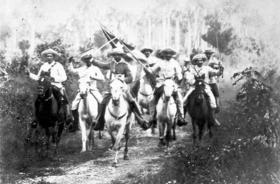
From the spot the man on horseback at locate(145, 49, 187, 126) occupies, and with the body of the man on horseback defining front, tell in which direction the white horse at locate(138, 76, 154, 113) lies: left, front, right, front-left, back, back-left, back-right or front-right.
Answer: back-right

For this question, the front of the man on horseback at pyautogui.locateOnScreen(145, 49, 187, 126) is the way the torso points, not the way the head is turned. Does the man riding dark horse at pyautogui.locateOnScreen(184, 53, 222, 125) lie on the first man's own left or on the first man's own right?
on the first man's own left

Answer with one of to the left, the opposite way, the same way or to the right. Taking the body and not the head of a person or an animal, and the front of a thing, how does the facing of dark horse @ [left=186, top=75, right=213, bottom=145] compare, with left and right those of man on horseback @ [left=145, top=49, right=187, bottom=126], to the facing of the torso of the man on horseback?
the same way

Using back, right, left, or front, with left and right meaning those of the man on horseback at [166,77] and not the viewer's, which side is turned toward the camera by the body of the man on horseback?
front

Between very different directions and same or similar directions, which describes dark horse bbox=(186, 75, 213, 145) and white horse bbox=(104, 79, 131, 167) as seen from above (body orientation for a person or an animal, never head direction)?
same or similar directions

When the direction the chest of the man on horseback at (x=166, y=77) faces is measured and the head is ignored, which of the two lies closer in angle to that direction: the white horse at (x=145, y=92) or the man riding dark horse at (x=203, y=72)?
the man riding dark horse

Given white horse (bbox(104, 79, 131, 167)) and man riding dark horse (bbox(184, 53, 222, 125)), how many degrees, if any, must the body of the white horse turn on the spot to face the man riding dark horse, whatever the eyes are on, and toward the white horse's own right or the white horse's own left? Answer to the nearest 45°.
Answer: approximately 90° to the white horse's own left

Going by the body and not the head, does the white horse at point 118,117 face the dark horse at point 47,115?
no

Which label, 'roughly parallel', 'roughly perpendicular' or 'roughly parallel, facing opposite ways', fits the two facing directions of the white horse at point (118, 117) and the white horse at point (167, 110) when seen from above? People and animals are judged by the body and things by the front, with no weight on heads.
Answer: roughly parallel

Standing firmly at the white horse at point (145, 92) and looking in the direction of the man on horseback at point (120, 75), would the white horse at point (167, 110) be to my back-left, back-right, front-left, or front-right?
front-left

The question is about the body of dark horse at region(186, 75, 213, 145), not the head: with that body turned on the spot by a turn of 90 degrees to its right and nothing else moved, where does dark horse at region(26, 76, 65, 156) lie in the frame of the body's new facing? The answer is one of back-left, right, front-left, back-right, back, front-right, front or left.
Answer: front

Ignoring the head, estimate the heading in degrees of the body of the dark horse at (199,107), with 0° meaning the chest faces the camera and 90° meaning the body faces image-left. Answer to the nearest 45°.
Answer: approximately 0°

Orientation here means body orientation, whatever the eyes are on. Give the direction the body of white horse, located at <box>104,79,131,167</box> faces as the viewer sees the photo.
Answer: toward the camera

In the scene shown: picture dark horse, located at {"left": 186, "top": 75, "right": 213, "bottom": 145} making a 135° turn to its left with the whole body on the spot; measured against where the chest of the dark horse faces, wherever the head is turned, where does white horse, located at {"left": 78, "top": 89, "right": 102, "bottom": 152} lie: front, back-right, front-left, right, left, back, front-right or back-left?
back-left

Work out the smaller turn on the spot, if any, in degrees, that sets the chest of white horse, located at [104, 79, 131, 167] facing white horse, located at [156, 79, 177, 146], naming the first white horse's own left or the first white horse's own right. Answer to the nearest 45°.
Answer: approximately 90° to the first white horse's own left

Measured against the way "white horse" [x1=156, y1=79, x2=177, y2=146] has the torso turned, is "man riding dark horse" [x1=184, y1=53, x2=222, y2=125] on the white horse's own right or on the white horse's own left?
on the white horse's own left

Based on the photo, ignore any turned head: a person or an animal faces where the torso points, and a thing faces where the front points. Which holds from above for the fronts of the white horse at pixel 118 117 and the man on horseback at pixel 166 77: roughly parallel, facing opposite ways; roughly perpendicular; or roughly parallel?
roughly parallel
